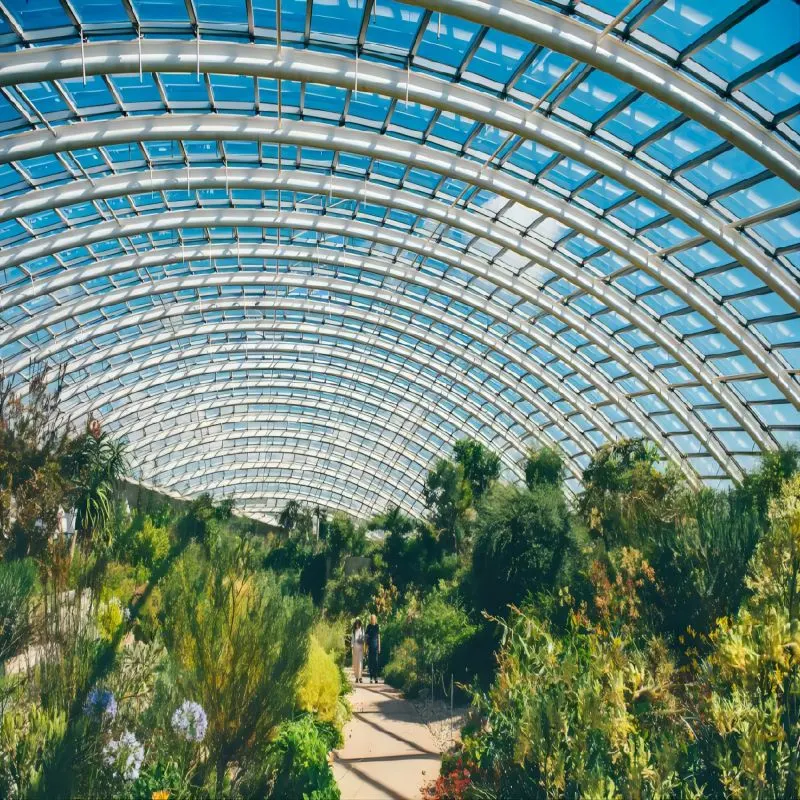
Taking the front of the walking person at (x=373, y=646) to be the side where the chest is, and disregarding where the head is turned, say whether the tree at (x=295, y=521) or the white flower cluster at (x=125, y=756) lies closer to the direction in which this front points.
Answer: the white flower cluster

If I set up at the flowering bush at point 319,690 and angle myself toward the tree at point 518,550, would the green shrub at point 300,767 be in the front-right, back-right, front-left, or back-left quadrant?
back-right

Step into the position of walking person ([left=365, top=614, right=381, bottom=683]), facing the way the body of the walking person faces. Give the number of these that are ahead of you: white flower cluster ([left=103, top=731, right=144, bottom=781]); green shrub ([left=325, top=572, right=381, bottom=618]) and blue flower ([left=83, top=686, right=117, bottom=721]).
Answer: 2

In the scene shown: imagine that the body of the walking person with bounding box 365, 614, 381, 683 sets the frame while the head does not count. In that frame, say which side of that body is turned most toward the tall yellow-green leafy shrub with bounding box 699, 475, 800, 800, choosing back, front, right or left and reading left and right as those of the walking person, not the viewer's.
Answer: front

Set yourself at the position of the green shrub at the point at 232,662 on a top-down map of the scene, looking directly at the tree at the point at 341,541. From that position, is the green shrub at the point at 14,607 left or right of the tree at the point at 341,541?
left

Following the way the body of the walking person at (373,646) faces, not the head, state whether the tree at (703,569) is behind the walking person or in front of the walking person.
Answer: in front

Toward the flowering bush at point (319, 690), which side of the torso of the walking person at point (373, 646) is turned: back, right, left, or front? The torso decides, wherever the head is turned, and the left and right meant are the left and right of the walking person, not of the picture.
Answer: front

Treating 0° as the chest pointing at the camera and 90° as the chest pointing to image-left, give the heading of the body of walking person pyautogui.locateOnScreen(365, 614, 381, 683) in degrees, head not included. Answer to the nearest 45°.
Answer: approximately 0°

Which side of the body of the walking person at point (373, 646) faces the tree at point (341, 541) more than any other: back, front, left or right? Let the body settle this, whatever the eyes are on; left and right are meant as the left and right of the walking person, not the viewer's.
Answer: back

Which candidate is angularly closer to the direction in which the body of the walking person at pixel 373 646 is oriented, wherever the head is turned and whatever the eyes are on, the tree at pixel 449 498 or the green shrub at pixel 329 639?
the green shrub

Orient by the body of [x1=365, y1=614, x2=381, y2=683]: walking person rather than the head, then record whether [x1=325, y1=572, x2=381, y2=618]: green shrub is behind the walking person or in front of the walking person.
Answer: behind
